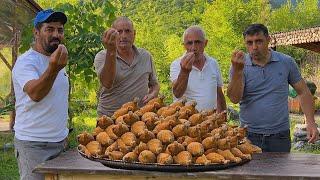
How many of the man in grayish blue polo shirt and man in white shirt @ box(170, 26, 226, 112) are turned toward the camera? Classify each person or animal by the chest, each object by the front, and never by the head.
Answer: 2

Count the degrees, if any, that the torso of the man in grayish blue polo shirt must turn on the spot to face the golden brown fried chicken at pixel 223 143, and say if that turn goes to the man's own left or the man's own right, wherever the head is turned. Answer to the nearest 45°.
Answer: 0° — they already face it

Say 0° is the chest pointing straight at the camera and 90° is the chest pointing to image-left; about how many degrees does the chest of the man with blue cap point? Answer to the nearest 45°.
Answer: approximately 315°
